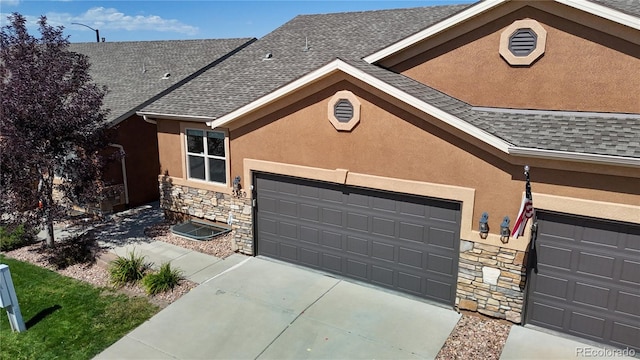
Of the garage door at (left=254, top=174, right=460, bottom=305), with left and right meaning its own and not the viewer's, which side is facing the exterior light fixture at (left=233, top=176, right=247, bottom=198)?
right

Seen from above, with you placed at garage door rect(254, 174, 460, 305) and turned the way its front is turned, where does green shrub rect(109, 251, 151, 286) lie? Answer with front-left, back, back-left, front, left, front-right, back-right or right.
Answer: front-right

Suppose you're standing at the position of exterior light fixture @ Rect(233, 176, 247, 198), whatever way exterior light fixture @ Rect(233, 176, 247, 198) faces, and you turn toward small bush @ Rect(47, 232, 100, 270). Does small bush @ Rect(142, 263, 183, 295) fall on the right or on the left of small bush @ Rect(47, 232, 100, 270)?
left

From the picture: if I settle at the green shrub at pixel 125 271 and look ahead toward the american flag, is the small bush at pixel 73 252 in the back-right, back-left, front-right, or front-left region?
back-left

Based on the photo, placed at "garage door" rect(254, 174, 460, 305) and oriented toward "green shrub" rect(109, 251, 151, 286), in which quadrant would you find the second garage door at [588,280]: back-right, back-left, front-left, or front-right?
back-left

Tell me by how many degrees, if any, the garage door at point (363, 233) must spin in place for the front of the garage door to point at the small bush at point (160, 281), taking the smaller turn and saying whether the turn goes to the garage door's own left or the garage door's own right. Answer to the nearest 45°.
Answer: approximately 45° to the garage door's own right

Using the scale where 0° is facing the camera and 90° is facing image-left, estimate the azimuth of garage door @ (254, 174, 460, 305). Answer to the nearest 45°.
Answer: approximately 45°

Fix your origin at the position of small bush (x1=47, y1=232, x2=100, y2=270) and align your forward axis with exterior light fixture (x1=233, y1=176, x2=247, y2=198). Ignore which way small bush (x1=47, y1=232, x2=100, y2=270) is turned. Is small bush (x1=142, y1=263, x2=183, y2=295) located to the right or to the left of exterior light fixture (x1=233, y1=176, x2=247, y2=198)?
right

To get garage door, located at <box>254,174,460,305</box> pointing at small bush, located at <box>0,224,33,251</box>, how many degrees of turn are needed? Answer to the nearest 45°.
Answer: approximately 45° to its right

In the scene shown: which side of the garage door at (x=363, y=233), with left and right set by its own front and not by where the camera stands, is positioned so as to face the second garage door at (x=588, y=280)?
left

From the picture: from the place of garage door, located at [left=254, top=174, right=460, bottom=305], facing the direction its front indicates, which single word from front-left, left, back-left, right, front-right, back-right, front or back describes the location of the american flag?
left

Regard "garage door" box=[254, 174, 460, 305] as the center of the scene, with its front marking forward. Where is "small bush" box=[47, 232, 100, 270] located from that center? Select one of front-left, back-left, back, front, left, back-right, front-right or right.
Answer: front-right
